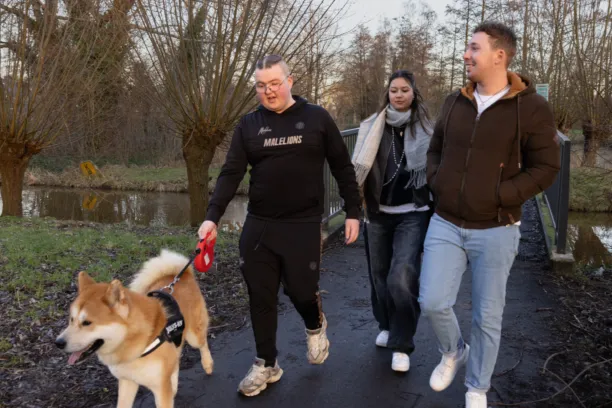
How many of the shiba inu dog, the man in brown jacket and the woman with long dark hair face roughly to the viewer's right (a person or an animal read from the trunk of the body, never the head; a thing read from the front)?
0

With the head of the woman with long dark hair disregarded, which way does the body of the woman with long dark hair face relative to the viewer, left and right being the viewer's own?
facing the viewer

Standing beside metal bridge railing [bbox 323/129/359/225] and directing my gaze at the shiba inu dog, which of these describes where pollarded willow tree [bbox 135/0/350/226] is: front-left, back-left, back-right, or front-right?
back-right

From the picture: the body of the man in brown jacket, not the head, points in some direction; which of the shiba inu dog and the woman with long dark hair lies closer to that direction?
the shiba inu dog

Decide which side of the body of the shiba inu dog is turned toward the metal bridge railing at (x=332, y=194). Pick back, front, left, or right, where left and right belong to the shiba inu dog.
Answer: back

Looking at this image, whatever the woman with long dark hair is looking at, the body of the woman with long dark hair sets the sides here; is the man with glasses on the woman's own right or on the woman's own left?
on the woman's own right

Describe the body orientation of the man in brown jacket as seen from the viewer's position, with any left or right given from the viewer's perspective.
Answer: facing the viewer and to the left of the viewer

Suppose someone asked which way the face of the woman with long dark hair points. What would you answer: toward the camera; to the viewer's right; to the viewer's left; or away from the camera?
toward the camera

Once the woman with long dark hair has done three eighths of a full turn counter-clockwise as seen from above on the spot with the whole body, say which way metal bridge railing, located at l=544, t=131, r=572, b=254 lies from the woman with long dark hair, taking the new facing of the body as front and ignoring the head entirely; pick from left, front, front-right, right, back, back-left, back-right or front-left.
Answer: front

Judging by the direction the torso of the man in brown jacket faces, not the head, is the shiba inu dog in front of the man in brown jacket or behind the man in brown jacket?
in front

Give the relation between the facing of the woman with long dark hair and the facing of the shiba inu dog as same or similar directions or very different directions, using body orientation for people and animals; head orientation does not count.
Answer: same or similar directions

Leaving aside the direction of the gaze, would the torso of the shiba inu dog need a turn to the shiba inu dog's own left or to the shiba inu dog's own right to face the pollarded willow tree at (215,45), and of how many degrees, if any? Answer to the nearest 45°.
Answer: approximately 135° to the shiba inu dog's own right
